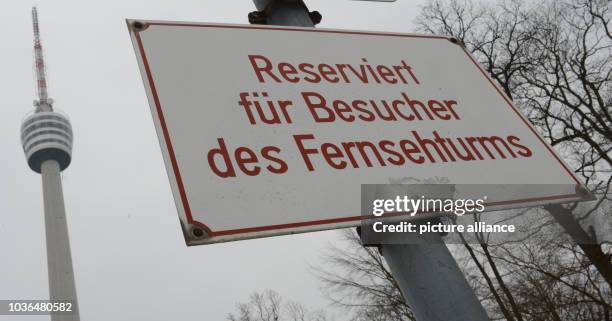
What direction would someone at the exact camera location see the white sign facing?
facing the viewer and to the right of the viewer
